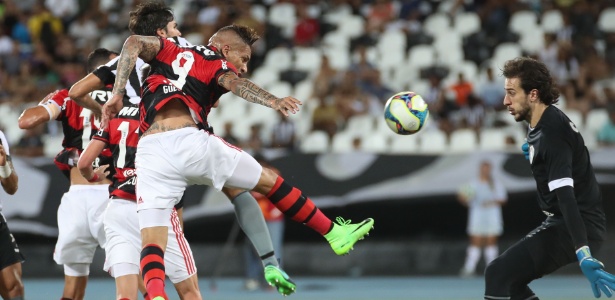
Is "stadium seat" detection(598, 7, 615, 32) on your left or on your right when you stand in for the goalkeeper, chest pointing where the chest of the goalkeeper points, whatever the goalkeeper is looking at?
on your right

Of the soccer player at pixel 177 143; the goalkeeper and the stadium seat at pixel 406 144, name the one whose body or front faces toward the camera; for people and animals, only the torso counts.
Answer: the stadium seat

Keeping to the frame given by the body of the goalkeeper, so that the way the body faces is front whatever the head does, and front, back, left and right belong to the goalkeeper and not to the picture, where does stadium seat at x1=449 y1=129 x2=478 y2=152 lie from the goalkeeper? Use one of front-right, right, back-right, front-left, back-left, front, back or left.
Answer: right

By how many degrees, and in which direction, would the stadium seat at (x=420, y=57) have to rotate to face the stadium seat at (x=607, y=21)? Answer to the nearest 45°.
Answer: approximately 90° to its left

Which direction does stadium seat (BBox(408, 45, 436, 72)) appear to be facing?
toward the camera

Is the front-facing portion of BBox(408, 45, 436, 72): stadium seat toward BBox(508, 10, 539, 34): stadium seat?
no

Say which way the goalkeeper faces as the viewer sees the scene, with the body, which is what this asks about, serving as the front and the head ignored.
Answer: to the viewer's left

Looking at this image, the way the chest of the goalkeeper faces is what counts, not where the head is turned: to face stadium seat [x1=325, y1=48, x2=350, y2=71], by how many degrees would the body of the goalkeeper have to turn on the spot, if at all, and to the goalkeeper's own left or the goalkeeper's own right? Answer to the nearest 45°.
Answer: approximately 90° to the goalkeeper's own right

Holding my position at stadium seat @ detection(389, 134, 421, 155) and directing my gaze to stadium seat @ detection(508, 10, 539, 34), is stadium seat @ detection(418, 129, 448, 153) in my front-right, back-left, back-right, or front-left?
front-right

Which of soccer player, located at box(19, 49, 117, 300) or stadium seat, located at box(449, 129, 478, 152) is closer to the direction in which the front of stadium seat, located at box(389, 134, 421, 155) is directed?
the soccer player

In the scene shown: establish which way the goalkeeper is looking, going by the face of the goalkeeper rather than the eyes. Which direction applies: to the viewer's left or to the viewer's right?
to the viewer's left

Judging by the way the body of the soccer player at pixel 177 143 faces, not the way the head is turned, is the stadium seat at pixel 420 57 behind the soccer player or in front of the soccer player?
in front

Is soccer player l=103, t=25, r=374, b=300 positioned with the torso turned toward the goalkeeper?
no

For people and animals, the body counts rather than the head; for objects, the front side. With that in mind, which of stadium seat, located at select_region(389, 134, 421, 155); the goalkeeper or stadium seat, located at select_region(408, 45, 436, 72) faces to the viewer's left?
the goalkeeper

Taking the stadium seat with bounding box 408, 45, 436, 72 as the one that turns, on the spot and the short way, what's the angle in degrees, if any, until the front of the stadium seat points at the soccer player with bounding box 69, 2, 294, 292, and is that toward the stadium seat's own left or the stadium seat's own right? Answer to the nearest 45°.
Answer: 0° — it already faces them

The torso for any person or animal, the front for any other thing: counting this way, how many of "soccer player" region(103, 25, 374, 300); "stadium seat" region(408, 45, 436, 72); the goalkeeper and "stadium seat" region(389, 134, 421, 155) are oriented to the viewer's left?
1

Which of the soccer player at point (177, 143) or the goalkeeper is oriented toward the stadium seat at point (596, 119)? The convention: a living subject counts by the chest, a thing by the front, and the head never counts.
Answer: the soccer player

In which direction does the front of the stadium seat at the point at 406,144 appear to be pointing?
toward the camera
